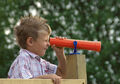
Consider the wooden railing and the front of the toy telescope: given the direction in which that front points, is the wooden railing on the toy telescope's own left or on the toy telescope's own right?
on the toy telescope's own right

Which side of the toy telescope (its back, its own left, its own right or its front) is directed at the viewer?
right

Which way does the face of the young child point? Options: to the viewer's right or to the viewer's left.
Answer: to the viewer's right
